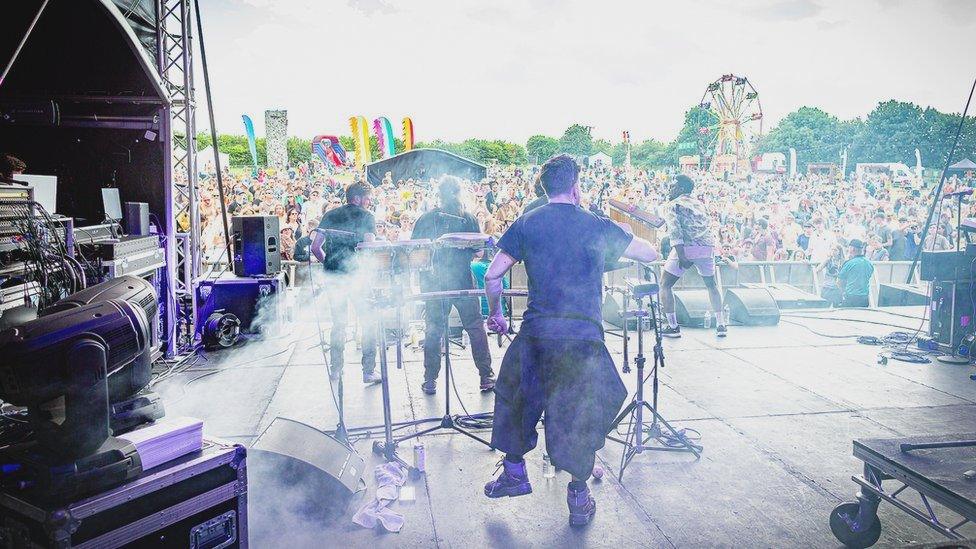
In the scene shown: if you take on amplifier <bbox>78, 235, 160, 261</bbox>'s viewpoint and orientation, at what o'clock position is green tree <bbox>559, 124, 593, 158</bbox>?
The green tree is roughly at 9 o'clock from the amplifier.

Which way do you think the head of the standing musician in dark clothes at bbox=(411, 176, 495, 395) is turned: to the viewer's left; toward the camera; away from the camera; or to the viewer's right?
away from the camera

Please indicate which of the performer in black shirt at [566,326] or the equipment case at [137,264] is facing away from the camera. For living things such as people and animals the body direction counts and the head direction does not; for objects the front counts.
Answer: the performer in black shirt

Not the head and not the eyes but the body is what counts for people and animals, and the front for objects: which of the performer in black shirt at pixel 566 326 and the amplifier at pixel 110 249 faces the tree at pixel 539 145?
the performer in black shirt

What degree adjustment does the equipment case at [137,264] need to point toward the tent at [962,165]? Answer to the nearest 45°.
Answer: approximately 45° to its left

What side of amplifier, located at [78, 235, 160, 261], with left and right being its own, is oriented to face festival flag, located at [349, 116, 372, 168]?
left

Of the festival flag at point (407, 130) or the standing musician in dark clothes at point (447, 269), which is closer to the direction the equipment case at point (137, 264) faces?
the standing musician in dark clothes

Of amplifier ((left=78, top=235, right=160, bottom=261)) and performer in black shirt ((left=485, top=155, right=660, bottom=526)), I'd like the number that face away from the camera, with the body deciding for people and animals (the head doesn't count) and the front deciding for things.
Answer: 1

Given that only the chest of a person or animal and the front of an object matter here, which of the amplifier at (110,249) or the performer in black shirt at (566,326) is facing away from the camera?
the performer in black shirt

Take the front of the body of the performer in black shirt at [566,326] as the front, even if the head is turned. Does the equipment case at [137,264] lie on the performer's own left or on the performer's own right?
on the performer's own left

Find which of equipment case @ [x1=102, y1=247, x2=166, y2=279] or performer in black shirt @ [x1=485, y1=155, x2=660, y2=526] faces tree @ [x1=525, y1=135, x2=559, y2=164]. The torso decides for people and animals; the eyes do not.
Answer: the performer in black shirt

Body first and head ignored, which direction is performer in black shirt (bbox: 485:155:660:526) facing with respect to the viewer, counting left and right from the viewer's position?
facing away from the viewer

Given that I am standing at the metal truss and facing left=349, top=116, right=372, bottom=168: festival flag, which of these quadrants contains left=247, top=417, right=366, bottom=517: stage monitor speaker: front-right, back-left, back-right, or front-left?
back-right

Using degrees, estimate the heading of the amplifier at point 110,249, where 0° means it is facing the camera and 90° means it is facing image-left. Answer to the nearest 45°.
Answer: approximately 315°

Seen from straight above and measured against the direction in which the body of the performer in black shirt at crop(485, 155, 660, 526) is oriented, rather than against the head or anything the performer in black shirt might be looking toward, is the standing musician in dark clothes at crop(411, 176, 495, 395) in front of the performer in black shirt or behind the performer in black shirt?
in front
